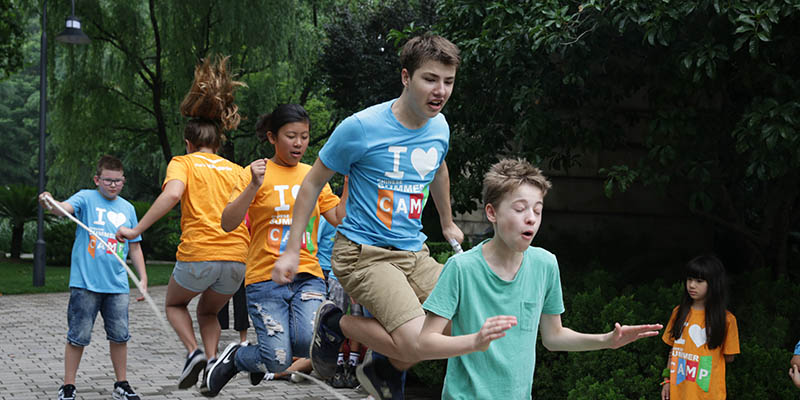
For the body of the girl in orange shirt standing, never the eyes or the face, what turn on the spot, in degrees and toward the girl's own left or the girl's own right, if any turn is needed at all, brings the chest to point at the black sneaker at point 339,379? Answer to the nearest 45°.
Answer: approximately 90° to the girl's own right

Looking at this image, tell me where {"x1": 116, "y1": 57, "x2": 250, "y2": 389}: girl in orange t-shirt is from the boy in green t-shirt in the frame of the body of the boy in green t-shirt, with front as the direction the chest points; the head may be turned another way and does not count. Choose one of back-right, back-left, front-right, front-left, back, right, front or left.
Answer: back

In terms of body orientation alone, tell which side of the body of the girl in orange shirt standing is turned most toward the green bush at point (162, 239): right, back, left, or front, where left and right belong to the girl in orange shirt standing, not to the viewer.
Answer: right

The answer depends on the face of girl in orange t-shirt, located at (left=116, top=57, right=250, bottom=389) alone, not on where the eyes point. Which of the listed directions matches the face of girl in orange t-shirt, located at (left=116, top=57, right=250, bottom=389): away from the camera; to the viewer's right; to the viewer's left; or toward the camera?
away from the camera

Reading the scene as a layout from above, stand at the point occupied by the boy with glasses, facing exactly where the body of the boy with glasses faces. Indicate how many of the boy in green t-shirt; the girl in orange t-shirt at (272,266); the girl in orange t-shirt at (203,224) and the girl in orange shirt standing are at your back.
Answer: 0

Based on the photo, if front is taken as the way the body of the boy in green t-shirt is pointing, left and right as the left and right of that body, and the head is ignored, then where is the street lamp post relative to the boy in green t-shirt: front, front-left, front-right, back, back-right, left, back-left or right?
back

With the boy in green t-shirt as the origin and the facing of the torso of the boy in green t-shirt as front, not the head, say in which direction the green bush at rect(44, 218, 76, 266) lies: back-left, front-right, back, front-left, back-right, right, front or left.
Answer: back

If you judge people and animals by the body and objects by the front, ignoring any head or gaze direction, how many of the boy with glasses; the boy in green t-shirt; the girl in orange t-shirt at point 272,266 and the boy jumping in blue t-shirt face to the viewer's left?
0

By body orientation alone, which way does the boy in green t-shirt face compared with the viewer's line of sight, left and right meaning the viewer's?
facing the viewer and to the right of the viewer

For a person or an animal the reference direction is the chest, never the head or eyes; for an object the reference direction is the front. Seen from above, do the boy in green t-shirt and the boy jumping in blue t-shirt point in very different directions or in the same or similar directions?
same or similar directions

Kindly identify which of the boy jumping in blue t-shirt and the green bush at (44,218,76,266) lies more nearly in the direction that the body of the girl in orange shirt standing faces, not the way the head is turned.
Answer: the boy jumping in blue t-shirt

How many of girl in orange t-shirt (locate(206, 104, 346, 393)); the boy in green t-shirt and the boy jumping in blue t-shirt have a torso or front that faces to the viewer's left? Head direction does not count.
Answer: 0

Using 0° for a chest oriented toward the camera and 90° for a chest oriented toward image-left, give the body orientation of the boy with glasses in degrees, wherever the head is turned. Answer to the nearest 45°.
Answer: approximately 0°

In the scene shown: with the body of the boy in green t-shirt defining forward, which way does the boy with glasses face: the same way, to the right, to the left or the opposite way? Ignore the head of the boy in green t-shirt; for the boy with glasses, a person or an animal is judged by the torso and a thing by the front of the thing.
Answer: the same way
